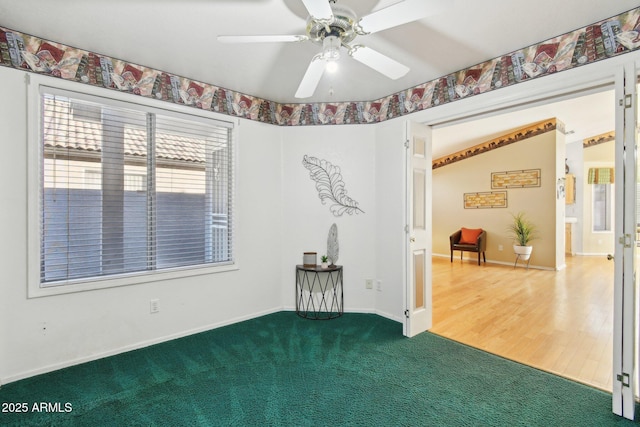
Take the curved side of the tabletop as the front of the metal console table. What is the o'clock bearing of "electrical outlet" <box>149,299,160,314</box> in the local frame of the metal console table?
The electrical outlet is roughly at 2 o'clock from the metal console table.

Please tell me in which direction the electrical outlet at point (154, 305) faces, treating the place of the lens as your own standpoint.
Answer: facing the viewer and to the right of the viewer

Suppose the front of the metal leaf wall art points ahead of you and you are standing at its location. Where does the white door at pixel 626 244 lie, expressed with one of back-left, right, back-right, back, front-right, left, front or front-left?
front-left

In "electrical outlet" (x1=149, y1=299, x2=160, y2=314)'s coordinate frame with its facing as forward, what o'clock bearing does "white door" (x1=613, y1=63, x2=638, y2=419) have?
The white door is roughly at 12 o'clock from the electrical outlet.

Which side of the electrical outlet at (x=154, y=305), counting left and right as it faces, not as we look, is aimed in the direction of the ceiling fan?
front

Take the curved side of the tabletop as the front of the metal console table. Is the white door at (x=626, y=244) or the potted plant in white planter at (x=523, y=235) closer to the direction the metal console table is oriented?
the white door

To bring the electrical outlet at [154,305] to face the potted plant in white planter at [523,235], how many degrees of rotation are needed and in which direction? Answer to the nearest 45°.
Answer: approximately 45° to its left

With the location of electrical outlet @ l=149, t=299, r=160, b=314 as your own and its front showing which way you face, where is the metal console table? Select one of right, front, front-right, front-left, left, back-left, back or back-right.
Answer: front-left

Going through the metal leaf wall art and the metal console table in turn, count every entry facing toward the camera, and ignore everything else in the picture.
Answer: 2

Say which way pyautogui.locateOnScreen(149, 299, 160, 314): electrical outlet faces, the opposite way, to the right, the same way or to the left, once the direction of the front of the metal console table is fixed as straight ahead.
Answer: to the left

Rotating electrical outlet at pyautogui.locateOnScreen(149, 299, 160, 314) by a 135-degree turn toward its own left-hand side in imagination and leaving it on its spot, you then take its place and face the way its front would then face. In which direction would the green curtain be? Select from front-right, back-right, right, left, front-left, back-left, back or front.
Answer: right

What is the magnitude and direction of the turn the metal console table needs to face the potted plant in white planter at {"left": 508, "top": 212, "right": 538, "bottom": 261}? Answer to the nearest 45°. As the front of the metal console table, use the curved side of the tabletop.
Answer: approximately 135° to its left

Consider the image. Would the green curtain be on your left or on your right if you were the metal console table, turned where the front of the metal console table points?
on your left
